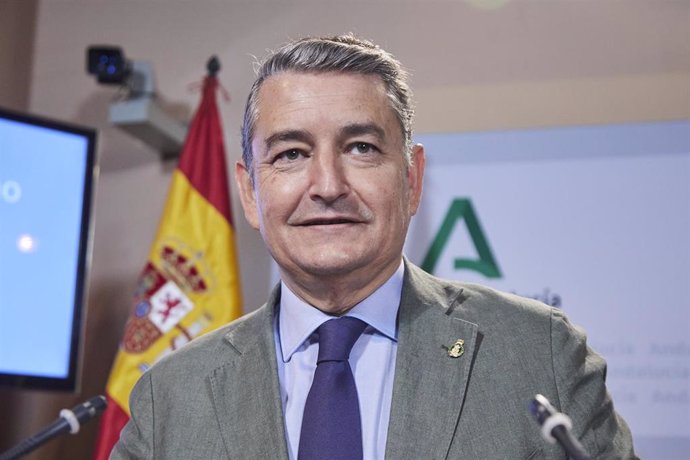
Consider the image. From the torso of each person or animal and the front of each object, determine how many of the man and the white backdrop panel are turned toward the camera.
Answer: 2

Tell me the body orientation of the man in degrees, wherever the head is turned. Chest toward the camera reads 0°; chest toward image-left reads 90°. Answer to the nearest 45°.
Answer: approximately 0°

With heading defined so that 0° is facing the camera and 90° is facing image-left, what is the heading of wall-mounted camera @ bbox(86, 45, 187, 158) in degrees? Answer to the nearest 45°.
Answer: approximately 45°

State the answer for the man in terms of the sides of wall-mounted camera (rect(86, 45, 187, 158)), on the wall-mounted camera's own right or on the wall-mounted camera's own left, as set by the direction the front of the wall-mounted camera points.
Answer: on the wall-mounted camera's own left

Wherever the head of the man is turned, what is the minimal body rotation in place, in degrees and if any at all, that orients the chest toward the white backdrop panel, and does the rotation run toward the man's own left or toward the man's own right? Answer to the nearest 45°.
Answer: approximately 135° to the man's own left
